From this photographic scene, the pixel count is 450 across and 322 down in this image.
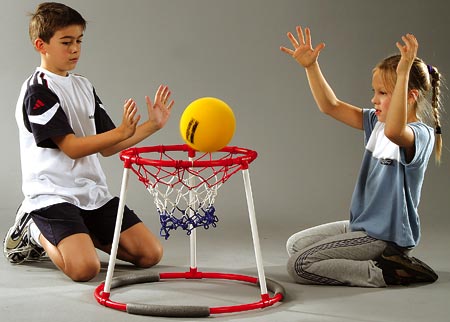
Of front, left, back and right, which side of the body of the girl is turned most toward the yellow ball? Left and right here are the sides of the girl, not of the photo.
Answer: front

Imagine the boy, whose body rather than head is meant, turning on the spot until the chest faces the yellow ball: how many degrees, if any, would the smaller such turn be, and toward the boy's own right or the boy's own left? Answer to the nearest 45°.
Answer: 0° — they already face it

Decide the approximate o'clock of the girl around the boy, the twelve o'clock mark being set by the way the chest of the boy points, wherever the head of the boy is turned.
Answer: The girl is roughly at 11 o'clock from the boy.

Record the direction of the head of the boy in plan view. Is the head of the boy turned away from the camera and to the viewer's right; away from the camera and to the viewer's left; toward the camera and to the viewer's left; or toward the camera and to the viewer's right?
toward the camera and to the viewer's right

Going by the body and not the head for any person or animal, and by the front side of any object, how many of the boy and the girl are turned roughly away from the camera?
0

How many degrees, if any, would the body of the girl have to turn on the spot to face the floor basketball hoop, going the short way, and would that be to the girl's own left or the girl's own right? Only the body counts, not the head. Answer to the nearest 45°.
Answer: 0° — they already face it

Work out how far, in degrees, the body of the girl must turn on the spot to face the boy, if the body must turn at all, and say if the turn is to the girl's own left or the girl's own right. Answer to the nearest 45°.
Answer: approximately 45° to the girl's own right

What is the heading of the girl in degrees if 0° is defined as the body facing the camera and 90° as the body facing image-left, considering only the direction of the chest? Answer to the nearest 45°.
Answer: approximately 45°

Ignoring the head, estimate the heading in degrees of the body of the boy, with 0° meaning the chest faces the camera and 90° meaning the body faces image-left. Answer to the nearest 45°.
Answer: approximately 315°
